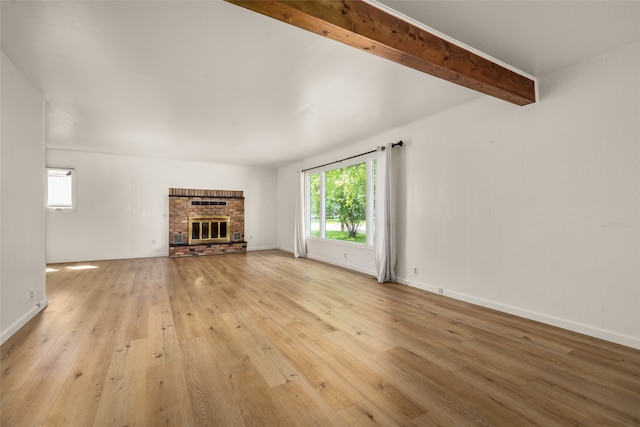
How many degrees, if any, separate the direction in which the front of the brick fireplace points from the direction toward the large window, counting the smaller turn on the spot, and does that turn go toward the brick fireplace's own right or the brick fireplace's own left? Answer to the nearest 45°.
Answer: approximately 45° to the brick fireplace's own left

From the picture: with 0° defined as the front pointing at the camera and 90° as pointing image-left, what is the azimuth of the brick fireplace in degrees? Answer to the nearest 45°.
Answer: approximately 0°

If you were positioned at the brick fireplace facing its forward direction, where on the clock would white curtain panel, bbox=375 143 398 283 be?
The white curtain panel is roughly at 11 o'clock from the brick fireplace.

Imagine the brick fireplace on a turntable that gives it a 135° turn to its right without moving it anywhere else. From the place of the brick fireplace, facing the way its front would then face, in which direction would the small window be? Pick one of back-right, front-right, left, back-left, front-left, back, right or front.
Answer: front-left

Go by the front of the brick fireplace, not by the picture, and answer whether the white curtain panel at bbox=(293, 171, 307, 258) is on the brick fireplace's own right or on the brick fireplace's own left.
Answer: on the brick fireplace's own left
